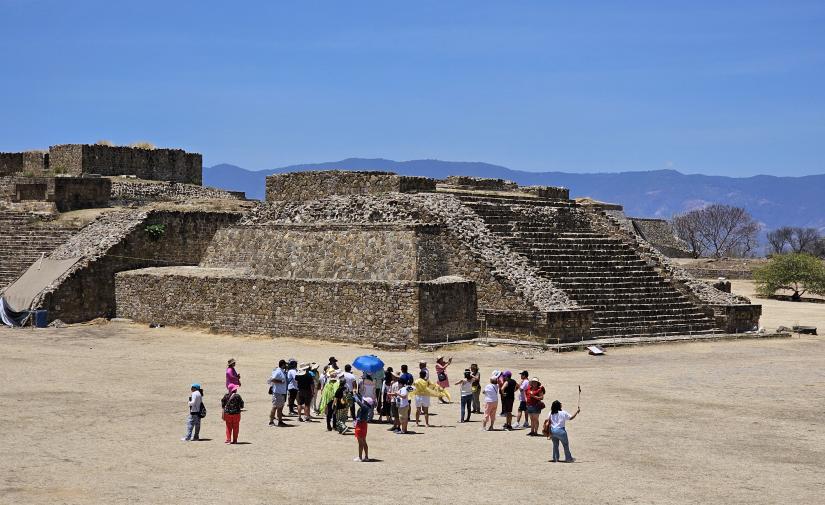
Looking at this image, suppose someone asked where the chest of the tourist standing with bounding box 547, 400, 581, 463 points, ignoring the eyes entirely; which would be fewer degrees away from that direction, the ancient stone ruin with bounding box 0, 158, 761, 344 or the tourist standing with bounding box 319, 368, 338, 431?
the ancient stone ruin

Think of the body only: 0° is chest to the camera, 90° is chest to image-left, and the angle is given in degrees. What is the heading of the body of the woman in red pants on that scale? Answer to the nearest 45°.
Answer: approximately 180°

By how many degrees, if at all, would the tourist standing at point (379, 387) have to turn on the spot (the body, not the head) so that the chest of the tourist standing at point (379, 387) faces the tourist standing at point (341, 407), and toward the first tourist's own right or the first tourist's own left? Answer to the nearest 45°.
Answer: approximately 135° to the first tourist's own left

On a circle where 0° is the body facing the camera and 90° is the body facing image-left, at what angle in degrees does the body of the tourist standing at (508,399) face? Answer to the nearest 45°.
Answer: approximately 135°

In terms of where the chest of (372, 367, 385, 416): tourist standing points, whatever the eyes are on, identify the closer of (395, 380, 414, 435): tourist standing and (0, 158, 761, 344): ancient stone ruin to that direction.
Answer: the ancient stone ruin

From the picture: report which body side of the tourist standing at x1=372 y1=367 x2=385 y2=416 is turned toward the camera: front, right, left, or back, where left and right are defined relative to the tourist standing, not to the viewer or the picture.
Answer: back

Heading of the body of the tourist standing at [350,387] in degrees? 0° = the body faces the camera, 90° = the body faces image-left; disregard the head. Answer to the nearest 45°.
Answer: approximately 180°
